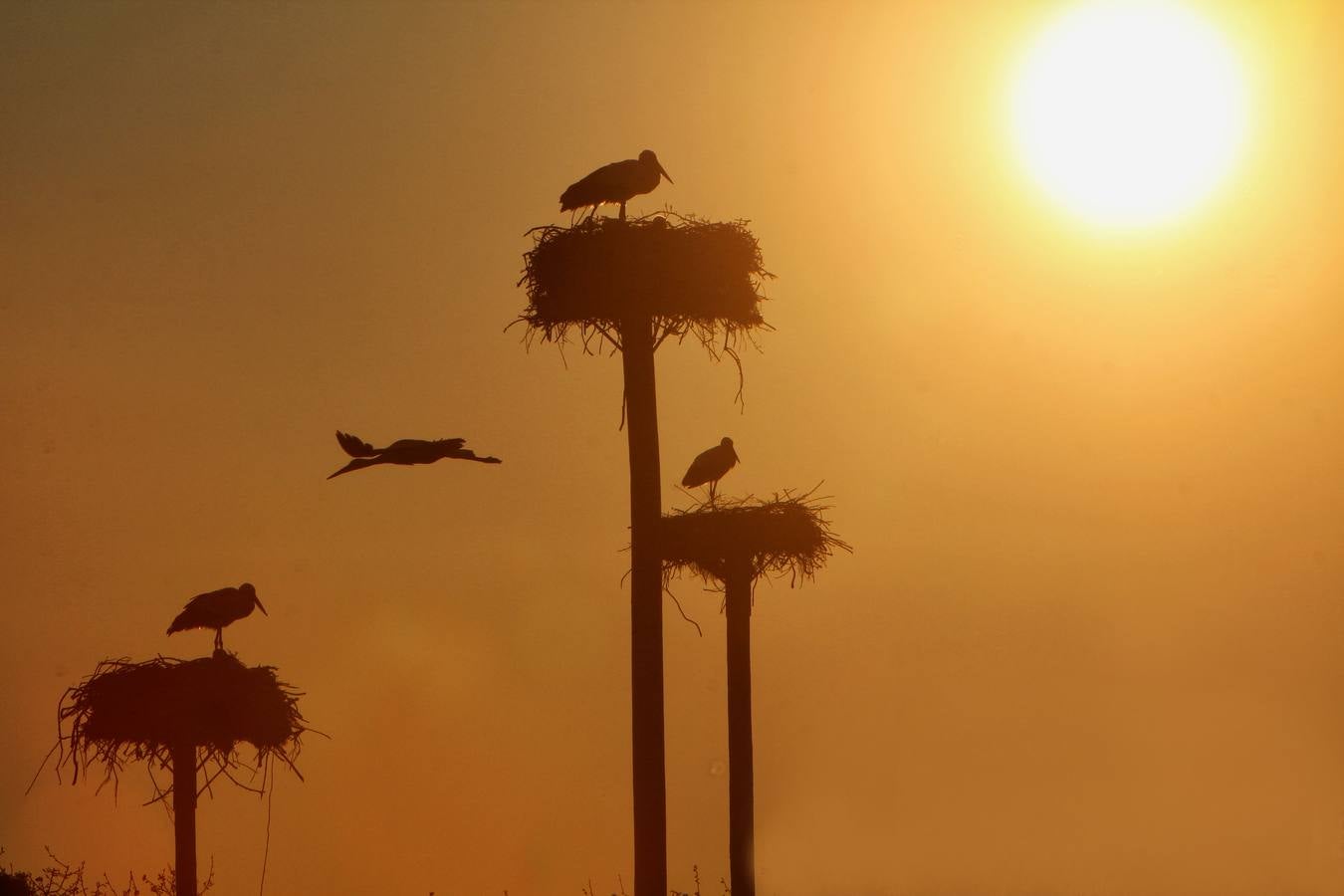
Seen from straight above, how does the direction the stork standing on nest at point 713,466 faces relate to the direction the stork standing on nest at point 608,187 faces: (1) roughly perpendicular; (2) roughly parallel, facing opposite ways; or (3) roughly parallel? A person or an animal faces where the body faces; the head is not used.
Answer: roughly parallel

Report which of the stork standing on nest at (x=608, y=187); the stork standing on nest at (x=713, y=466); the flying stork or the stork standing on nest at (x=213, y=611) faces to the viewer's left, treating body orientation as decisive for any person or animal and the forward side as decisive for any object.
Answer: the flying stork

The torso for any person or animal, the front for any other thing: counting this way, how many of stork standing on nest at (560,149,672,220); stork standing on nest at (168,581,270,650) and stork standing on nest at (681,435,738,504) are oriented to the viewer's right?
3

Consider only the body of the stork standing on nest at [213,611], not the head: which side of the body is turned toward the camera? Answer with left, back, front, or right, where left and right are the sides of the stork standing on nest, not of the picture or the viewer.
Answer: right

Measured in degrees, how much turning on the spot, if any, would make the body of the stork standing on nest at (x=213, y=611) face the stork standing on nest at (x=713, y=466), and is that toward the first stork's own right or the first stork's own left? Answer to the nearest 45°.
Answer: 0° — it already faces it

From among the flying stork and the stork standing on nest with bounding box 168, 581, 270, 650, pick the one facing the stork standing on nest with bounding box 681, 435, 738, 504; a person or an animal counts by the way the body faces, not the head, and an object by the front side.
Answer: the stork standing on nest with bounding box 168, 581, 270, 650

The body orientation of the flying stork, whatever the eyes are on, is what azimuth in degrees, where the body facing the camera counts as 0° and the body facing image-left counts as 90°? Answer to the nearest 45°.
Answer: approximately 90°

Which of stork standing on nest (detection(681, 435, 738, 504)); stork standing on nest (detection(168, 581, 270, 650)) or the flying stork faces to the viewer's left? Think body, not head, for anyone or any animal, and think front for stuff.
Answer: the flying stork

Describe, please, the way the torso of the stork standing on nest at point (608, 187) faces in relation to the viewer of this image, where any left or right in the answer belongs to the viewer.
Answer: facing to the right of the viewer

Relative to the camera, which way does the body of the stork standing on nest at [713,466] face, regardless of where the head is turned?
to the viewer's right

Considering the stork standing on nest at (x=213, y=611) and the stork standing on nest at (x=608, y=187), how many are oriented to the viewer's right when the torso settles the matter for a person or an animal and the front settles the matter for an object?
2
